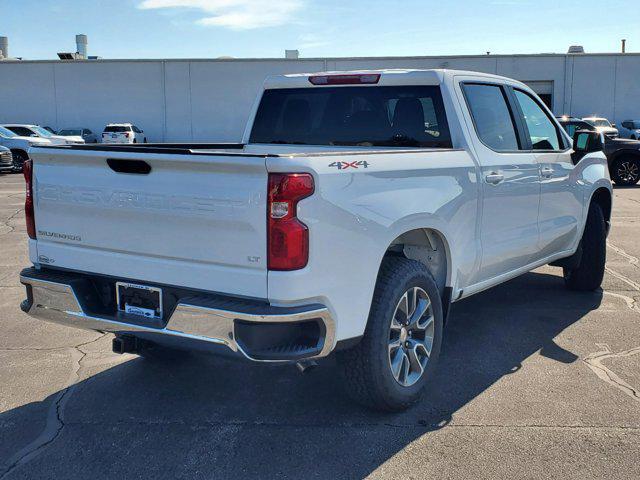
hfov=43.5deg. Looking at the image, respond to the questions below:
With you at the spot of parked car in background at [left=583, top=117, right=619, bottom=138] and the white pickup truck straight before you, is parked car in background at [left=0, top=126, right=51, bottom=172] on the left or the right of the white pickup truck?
right

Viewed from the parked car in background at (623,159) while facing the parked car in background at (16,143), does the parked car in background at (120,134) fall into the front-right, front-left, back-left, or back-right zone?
front-right

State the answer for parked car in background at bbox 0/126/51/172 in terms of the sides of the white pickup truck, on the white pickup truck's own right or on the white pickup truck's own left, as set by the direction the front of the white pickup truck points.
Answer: on the white pickup truck's own left

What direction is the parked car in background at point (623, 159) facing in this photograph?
to the viewer's right

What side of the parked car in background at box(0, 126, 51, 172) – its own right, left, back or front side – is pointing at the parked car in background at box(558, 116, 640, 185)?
front

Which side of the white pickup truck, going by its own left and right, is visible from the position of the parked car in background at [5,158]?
left

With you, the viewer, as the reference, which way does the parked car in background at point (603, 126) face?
facing the viewer and to the right of the viewer

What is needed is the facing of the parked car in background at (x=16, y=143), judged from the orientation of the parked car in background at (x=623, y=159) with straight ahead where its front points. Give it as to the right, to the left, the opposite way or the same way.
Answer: the same way

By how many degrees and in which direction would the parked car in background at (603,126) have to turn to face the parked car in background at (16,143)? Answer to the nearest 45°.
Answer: approximately 90° to its right

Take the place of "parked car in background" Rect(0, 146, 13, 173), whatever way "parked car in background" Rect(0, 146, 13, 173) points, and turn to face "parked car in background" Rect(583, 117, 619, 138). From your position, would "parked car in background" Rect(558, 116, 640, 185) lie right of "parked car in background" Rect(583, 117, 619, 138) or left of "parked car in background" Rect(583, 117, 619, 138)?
right

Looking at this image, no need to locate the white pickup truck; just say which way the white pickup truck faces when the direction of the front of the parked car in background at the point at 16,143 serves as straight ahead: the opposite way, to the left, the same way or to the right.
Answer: to the left

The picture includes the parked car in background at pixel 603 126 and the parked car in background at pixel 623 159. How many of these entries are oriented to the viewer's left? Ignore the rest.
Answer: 0

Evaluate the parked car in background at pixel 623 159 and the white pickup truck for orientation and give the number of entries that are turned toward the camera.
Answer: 0

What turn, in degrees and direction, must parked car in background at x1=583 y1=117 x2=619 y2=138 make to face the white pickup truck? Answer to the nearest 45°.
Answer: approximately 45° to its right
